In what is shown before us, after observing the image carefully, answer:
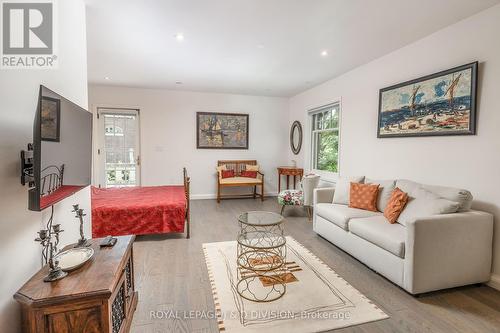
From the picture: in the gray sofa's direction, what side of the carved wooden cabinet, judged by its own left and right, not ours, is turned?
front

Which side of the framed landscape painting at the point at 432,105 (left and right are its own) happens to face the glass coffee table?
front

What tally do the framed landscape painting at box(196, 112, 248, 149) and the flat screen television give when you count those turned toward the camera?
1

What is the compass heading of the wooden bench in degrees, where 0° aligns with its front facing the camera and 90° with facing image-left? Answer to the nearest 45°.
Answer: approximately 0°

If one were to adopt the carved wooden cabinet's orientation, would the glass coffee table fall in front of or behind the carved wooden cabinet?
in front

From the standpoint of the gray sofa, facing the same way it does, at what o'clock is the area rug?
The area rug is roughly at 12 o'clock from the gray sofa.

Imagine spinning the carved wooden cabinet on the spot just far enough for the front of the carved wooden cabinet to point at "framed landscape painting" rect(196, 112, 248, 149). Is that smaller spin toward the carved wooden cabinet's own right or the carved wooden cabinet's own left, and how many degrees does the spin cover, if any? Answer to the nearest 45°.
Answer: approximately 45° to the carved wooden cabinet's own left

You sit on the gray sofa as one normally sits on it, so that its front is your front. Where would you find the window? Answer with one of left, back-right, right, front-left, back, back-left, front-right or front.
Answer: right

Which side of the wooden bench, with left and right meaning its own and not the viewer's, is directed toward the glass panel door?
right

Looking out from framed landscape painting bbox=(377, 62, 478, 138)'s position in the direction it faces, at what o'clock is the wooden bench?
The wooden bench is roughly at 2 o'clock from the framed landscape painting.

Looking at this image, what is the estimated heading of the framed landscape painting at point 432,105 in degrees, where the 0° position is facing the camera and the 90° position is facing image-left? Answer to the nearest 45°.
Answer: approximately 45°

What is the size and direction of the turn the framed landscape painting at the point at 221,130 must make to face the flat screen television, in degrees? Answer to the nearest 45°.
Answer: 0° — it already faces it

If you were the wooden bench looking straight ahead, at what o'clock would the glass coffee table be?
The glass coffee table is roughly at 12 o'clock from the wooden bench.

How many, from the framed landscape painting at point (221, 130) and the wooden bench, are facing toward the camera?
2

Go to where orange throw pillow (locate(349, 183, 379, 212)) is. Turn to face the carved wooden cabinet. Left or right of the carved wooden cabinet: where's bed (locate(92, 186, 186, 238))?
right
